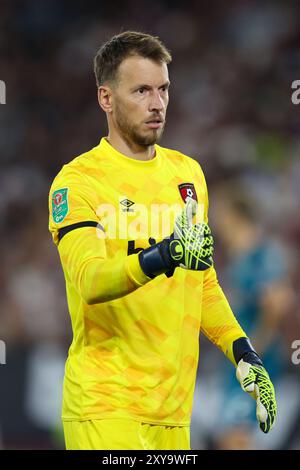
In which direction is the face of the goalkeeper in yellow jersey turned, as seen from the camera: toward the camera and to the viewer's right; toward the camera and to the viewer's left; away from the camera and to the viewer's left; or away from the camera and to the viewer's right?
toward the camera and to the viewer's right

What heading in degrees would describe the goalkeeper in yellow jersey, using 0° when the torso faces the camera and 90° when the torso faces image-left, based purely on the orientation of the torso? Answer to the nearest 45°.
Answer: approximately 315°
